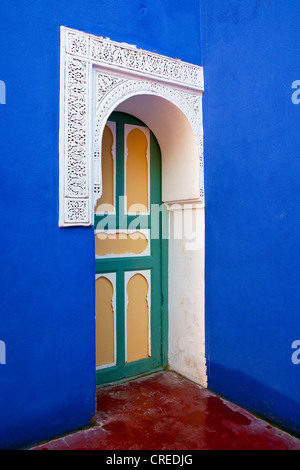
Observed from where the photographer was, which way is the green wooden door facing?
facing the viewer and to the right of the viewer
